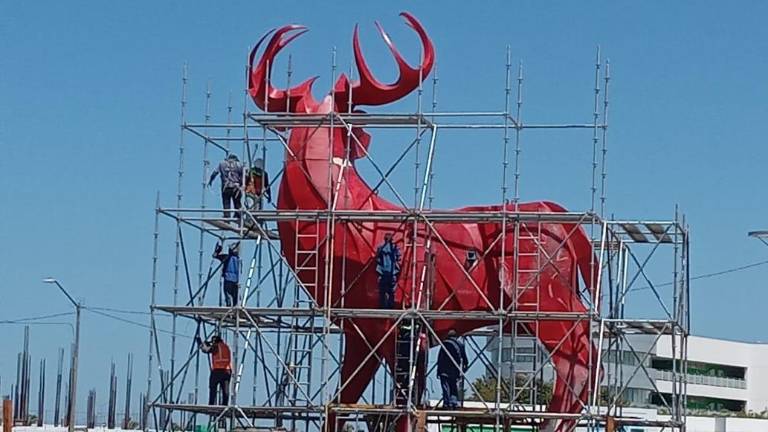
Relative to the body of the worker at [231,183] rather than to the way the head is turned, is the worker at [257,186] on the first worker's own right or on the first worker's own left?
on the first worker's own right

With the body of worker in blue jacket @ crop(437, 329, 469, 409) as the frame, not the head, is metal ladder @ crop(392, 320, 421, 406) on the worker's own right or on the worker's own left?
on the worker's own left

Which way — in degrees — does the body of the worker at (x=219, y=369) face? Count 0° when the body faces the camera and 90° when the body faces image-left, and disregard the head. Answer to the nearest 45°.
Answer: approximately 135°

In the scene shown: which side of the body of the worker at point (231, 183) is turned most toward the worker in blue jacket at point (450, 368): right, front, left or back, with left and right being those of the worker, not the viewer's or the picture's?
right

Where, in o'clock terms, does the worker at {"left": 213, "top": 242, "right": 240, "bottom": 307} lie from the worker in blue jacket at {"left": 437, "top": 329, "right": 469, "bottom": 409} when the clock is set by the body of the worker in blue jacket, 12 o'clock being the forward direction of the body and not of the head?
The worker is roughly at 9 o'clock from the worker in blue jacket.

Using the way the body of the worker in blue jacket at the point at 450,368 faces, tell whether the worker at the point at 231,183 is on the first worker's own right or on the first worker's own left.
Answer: on the first worker's own left

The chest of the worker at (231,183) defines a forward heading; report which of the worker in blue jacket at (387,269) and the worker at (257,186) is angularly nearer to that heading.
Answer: the worker

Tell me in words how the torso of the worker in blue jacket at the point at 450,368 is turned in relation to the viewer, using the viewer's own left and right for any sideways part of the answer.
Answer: facing away from the viewer

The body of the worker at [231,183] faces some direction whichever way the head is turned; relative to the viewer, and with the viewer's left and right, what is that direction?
facing away from the viewer

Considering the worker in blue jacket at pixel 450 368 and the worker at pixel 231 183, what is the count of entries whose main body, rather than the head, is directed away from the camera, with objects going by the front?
2
